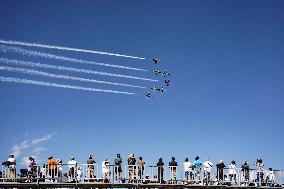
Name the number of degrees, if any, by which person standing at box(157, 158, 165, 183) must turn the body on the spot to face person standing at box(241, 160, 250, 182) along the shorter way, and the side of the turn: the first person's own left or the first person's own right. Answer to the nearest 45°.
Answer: approximately 45° to the first person's own right

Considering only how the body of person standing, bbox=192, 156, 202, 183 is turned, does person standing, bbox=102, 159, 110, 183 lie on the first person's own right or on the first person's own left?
on the first person's own left

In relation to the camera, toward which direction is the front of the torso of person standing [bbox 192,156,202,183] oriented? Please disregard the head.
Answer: away from the camera

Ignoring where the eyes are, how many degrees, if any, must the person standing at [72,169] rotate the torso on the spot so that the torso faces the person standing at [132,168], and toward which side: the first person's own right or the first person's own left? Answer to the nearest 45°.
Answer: approximately 90° to the first person's own right

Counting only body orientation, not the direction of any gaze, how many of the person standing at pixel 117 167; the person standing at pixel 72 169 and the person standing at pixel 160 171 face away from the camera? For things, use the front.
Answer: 3

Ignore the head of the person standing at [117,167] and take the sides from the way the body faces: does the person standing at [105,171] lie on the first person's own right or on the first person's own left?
on the first person's own left

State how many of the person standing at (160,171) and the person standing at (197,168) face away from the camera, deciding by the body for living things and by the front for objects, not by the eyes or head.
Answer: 2

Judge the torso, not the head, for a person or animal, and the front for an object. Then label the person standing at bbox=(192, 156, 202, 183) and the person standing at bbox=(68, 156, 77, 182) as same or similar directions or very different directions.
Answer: same or similar directions

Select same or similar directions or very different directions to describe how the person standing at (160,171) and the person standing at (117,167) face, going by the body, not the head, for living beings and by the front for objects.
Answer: same or similar directions

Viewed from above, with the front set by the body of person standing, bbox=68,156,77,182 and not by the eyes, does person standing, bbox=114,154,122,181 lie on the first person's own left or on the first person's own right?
on the first person's own right

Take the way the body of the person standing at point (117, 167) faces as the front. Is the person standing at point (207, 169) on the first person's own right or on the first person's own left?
on the first person's own right

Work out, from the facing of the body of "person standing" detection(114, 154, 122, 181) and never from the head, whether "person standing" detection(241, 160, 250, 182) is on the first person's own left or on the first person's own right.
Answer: on the first person's own right

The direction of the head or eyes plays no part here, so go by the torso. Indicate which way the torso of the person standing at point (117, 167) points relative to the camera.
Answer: away from the camera

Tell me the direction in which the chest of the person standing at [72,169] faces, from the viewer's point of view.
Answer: away from the camera

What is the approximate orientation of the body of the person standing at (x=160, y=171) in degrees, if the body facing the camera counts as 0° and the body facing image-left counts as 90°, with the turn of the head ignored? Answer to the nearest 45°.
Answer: approximately 180°

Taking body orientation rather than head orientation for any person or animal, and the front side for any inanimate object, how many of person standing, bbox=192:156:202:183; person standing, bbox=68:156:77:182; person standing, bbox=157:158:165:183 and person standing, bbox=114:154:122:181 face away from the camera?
4
